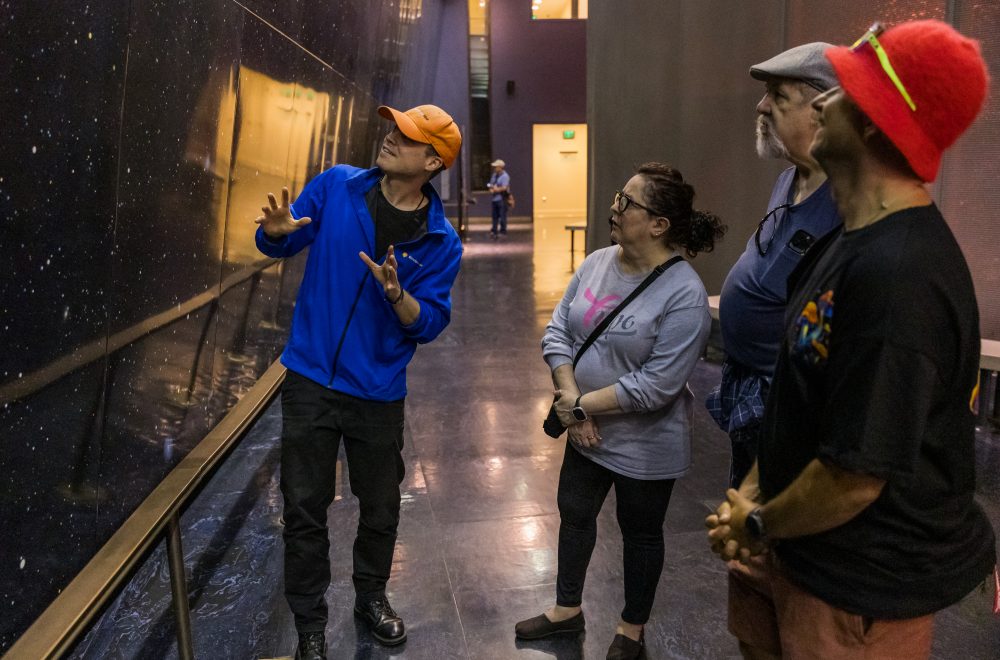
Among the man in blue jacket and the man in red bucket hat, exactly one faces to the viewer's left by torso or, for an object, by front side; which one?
the man in red bucket hat

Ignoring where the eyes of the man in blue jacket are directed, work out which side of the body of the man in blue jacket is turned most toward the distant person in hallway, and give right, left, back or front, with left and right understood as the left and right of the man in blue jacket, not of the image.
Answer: back

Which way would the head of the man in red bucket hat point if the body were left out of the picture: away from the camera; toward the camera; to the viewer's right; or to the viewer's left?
to the viewer's left

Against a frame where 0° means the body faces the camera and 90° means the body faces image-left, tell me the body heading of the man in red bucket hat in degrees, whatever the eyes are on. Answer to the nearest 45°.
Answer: approximately 90°

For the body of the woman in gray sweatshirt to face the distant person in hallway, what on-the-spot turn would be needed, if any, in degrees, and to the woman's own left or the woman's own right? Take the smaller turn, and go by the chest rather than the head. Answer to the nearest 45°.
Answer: approximately 135° to the woman's own right

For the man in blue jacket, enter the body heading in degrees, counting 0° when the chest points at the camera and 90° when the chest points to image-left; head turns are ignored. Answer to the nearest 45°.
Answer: approximately 0°

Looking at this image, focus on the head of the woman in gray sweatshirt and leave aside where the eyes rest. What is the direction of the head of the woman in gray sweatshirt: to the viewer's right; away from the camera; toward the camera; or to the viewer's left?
to the viewer's left

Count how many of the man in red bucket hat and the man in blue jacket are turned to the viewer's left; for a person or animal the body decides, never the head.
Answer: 1

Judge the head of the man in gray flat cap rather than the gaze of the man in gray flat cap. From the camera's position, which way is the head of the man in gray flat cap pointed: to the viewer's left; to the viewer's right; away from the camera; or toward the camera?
to the viewer's left
